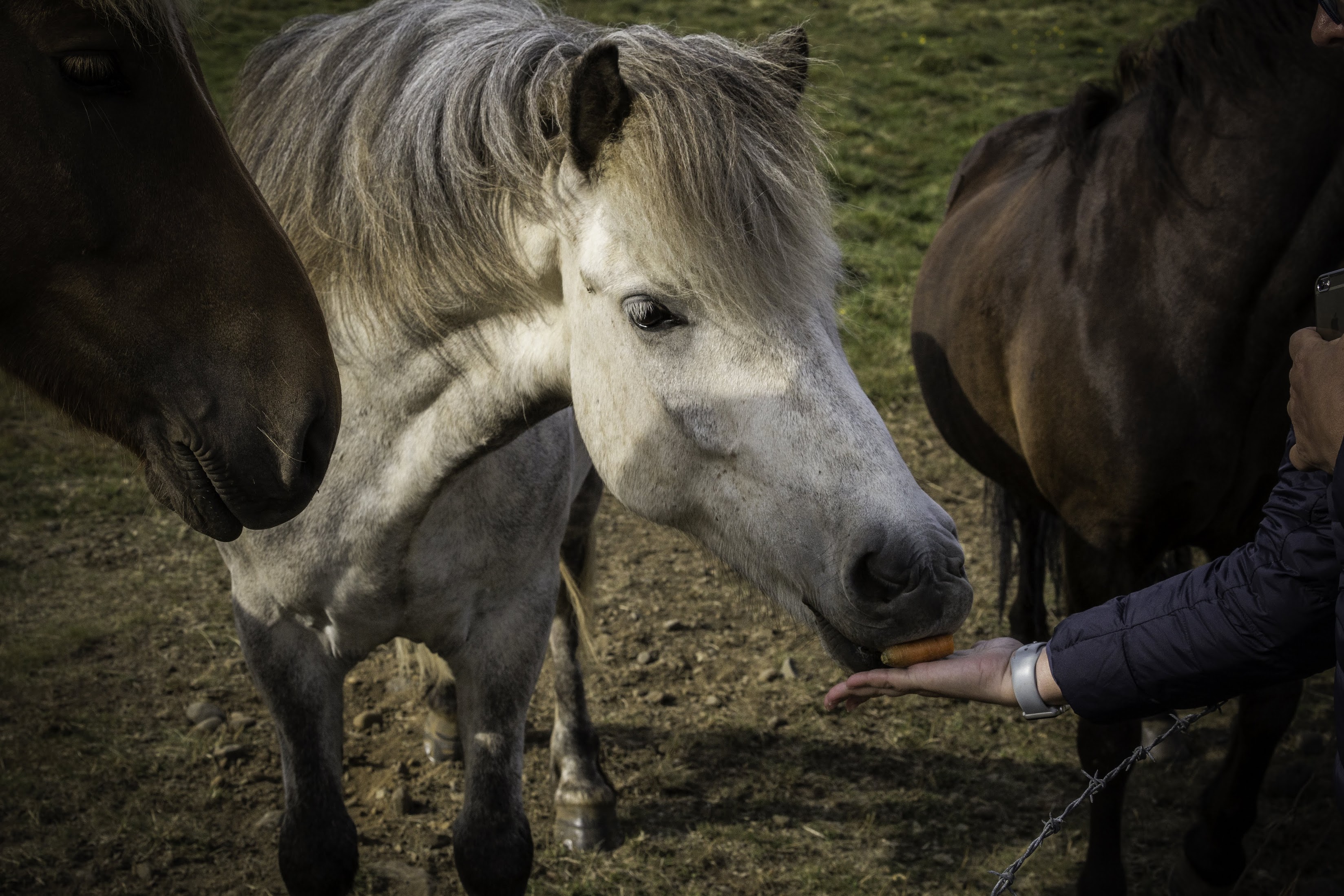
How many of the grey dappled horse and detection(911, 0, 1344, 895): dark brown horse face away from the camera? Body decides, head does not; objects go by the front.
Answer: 0

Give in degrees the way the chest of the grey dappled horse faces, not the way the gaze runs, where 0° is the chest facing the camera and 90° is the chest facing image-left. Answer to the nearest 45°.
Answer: approximately 0°

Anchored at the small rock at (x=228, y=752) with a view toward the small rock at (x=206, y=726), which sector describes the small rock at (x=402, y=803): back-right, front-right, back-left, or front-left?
back-right

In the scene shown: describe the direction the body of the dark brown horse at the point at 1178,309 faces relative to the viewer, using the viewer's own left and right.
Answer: facing the viewer and to the right of the viewer
